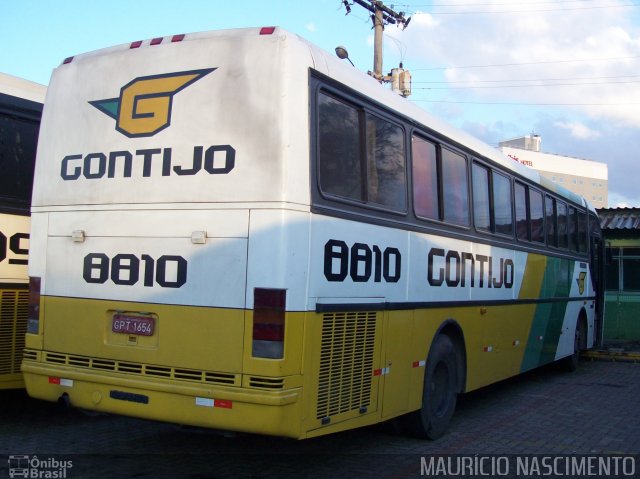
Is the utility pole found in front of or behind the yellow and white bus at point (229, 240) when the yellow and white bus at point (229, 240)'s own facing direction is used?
in front

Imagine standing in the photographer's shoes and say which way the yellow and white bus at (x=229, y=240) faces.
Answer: facing away from the viewer and to the right of the viewer

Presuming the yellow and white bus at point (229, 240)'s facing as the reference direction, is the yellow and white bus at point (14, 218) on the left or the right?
on its left

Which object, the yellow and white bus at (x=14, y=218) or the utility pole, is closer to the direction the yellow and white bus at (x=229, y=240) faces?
the utility pole
